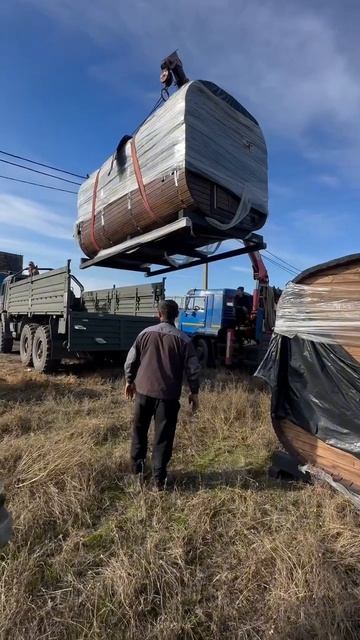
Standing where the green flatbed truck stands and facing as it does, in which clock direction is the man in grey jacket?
The man in grey jacket is roughly at 7 o'clock from the green flatbed truck.

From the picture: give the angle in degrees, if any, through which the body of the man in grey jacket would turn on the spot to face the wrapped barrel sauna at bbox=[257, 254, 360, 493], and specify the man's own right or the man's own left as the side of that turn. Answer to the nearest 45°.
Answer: approximately 90° to the man's own right

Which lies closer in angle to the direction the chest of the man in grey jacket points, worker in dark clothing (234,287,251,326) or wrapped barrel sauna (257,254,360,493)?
the worker in dark clothing

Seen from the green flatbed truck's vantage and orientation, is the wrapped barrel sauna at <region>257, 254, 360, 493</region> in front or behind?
behind

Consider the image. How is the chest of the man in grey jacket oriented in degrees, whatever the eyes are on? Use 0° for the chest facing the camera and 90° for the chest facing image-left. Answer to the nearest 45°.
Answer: approximately 180°

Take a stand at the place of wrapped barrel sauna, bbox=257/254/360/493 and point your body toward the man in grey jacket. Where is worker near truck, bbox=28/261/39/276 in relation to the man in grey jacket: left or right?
right

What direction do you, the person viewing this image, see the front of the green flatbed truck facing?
facing away from the viewer and to the left of the viewer
